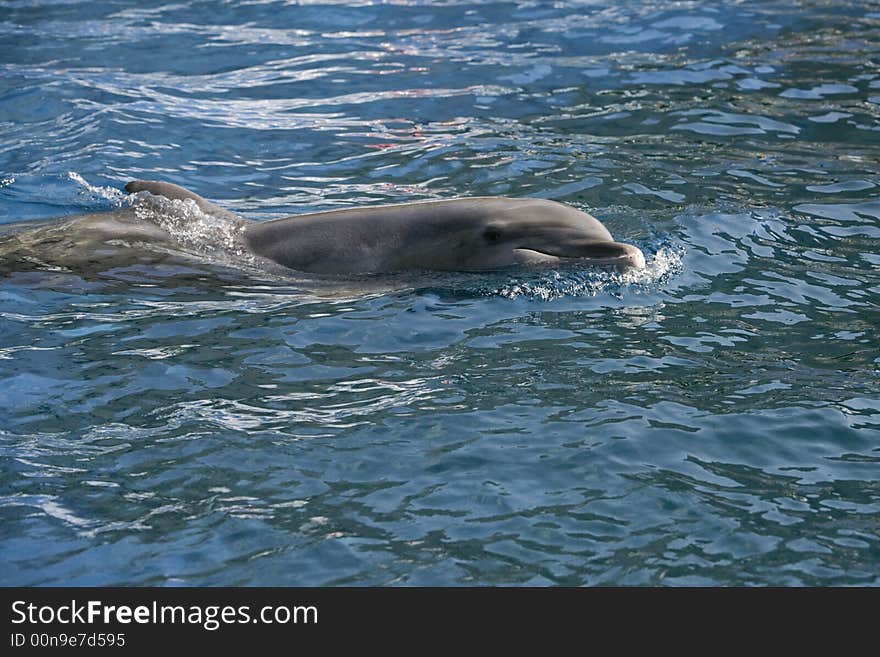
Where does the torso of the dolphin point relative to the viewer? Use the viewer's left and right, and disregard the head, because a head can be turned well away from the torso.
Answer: facing to the right of the viewer

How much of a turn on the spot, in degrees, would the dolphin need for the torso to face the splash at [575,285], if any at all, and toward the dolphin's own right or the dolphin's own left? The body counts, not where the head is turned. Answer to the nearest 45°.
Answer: approximately 45° to the dolphin's own right

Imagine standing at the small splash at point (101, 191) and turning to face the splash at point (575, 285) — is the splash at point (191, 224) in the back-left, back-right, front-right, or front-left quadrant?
front-right

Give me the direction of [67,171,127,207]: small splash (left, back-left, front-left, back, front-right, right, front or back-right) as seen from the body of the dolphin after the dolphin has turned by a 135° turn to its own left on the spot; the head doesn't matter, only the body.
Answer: front
